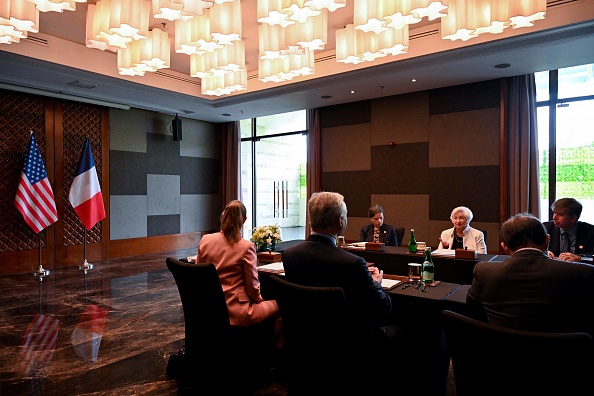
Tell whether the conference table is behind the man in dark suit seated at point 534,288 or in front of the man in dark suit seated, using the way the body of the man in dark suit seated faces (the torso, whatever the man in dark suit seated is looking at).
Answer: in front

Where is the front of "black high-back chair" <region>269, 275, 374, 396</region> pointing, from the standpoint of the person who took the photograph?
facing away from the viewer and to the right of the viewer

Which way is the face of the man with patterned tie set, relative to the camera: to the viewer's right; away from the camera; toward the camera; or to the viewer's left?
to the viewer's left

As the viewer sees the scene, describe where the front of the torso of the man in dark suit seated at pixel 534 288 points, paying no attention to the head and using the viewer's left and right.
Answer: facing away from the viewer

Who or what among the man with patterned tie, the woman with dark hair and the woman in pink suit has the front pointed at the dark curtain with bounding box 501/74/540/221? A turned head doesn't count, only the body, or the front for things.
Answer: the woman in pink suit

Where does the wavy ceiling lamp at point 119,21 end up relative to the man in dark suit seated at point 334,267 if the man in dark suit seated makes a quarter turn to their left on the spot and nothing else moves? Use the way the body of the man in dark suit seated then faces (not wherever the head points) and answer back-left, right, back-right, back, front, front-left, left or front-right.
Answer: front

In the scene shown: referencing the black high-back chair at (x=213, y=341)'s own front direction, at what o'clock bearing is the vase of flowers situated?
The vase of flowers is roughly at 11 o'clock from the black high-back chair.

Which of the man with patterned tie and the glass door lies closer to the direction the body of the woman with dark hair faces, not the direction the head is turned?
the man with patterned tie

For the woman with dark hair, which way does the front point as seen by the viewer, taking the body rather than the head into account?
toward the camera

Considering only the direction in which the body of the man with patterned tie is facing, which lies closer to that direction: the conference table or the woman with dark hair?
the conference table

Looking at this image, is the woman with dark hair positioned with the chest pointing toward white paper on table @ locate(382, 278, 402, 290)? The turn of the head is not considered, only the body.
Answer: yes

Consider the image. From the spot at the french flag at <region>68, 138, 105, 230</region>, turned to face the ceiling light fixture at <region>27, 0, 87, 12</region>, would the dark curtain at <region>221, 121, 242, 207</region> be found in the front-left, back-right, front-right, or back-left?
back-left

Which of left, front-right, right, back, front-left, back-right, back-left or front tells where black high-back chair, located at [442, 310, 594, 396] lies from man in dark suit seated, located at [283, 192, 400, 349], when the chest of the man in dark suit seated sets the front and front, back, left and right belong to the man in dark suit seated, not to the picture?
right

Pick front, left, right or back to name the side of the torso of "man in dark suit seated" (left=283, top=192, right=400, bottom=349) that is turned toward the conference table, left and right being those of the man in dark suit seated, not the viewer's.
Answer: front

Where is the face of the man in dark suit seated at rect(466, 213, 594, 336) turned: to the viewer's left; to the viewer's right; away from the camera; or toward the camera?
away from the camera

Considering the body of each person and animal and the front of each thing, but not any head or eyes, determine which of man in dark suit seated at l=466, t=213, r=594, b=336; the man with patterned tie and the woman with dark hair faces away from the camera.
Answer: the man in dark suit seated

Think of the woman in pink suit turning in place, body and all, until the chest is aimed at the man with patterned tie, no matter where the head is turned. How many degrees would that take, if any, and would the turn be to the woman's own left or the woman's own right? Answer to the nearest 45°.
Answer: approximately 45° to the woman's own right

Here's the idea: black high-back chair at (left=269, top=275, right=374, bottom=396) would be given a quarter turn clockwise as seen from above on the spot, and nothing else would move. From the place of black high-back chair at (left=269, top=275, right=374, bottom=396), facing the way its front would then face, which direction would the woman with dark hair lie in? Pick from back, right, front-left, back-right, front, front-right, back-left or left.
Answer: back-left

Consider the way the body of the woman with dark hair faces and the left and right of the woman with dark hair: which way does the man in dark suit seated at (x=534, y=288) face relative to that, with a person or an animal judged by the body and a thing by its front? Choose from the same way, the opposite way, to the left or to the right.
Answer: the opposite way

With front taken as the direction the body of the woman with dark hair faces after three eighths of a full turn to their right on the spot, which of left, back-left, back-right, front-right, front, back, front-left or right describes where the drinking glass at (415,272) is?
back-left
